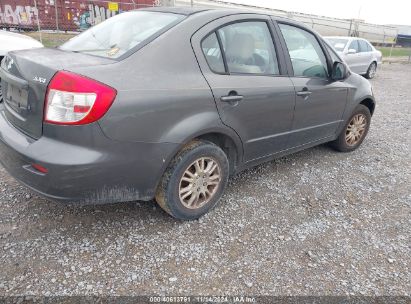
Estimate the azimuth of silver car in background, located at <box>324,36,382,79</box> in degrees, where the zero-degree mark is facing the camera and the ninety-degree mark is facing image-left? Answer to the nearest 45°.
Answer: approximately 45°

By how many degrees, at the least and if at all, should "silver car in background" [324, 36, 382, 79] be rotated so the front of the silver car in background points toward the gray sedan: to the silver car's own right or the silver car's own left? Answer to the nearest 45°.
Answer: approximately 45° to the silver car's own left

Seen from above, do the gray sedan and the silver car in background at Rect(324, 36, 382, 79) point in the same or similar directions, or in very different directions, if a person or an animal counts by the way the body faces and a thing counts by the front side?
very different directions

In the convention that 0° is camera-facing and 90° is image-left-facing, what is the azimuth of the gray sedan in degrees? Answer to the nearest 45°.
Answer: approximately 225°

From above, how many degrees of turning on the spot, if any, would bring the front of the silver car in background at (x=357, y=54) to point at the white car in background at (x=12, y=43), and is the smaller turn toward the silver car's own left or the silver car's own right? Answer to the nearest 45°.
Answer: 0° — it already faces it
